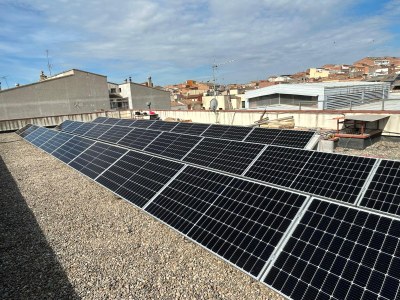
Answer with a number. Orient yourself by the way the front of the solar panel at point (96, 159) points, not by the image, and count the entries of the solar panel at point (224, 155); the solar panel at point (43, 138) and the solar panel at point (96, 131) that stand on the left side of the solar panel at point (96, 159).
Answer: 1

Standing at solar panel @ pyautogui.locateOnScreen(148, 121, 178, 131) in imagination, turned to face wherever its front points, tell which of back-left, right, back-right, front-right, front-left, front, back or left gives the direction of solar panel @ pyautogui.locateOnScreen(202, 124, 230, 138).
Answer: left

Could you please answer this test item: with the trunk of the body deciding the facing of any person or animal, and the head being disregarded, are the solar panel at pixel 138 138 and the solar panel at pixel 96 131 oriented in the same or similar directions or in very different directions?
same or similar directions

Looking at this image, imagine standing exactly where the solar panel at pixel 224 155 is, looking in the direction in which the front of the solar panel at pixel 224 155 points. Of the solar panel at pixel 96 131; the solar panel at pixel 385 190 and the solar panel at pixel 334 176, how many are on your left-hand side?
2

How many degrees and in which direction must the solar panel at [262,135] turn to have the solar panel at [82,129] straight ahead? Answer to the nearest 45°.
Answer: approximately 45° to its right

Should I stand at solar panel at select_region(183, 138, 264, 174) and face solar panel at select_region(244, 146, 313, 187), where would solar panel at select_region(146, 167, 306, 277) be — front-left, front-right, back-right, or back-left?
front-right

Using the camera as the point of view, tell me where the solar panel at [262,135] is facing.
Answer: facing the viewer and to the left of the viewer

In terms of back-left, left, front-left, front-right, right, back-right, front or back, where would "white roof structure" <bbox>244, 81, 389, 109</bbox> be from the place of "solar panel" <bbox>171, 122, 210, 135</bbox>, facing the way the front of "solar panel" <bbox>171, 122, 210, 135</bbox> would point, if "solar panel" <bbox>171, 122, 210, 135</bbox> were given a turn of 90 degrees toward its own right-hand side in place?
right

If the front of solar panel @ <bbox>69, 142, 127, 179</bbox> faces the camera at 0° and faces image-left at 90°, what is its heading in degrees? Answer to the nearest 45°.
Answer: approximately 45°

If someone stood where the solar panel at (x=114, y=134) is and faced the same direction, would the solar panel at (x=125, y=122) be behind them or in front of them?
behind

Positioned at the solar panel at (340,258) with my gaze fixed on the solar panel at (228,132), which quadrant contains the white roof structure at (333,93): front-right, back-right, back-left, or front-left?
front-right

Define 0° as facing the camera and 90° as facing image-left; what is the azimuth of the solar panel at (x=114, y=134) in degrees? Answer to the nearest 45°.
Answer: approximately 45°

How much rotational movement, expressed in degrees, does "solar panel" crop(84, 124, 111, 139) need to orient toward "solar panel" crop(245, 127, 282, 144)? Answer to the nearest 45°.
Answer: approximately 90° to its left

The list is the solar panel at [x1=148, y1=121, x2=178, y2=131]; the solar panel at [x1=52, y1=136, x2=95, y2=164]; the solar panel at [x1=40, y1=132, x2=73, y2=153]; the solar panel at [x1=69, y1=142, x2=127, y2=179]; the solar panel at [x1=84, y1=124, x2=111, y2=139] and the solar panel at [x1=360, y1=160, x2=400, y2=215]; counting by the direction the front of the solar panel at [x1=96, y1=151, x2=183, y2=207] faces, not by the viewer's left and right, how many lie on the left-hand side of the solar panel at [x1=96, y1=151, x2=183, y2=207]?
1

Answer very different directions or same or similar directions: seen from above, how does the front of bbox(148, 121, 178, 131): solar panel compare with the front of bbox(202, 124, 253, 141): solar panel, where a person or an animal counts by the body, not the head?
same or similar directions

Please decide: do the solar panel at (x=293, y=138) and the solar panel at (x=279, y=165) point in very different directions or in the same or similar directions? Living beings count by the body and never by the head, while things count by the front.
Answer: same or similar directions
